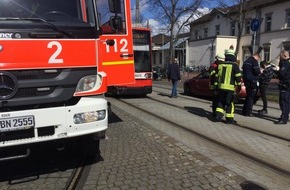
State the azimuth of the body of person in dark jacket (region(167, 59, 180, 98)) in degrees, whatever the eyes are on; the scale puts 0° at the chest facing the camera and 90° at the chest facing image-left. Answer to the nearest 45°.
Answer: approximately 180°

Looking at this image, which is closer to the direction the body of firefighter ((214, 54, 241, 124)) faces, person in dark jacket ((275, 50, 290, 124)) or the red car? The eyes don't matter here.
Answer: the red car

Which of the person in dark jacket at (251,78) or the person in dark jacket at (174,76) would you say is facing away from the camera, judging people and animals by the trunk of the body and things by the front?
the person in dark jacket at (174,76)

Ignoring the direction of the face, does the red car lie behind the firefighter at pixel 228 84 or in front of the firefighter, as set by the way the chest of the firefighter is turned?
in front

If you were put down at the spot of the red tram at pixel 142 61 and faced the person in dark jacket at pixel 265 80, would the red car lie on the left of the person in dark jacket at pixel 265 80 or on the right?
left

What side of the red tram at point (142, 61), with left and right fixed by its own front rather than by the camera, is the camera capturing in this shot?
front

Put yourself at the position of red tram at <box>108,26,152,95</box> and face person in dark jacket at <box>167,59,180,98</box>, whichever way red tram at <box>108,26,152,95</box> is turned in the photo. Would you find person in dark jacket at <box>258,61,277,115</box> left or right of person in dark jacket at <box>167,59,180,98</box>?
right
